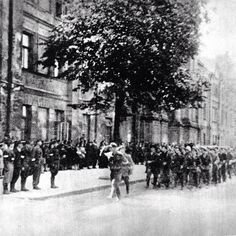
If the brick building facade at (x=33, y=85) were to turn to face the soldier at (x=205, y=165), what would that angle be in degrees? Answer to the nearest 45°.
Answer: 0° — it already faces them

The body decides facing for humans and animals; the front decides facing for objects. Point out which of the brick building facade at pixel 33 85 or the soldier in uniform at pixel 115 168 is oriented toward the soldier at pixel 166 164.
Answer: the brick building facade

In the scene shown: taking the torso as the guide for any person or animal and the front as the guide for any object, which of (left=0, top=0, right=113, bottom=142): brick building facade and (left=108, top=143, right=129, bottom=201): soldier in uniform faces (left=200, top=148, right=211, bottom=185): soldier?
the brick building facade

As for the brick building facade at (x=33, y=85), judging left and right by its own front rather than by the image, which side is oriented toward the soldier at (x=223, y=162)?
front

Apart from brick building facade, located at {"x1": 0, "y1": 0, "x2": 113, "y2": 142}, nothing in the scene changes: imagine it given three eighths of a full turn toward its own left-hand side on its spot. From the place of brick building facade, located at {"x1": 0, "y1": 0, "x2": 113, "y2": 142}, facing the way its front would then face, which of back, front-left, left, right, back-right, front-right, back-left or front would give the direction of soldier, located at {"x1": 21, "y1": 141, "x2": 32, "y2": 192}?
back

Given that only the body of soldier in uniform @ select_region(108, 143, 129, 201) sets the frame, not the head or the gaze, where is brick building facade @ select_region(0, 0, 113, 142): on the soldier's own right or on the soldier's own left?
on the soldier's own right

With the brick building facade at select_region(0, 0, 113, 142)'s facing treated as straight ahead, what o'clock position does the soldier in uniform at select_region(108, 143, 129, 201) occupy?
The soldier in uniform is roughly at 1 o'clock from the brick building facade.

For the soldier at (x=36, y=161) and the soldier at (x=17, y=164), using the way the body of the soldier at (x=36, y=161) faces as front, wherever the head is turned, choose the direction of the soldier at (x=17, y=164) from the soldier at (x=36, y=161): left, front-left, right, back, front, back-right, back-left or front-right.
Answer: right

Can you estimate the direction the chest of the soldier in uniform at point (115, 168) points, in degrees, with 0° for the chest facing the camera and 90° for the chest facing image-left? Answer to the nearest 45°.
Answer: approximately 45°

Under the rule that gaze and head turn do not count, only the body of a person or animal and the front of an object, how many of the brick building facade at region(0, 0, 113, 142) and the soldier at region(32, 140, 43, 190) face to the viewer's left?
0

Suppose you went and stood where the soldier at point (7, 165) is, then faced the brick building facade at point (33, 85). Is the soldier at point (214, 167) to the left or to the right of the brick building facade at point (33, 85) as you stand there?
right

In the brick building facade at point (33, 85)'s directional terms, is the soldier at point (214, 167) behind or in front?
in front

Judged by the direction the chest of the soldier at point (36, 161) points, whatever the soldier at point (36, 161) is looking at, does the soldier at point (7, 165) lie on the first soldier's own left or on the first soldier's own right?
on the first soldier's own right

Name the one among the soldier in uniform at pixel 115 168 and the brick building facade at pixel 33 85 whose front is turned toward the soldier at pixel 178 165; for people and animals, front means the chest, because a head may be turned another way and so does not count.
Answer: the brick building facade

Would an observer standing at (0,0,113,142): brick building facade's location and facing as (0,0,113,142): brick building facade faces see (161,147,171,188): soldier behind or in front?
in front
